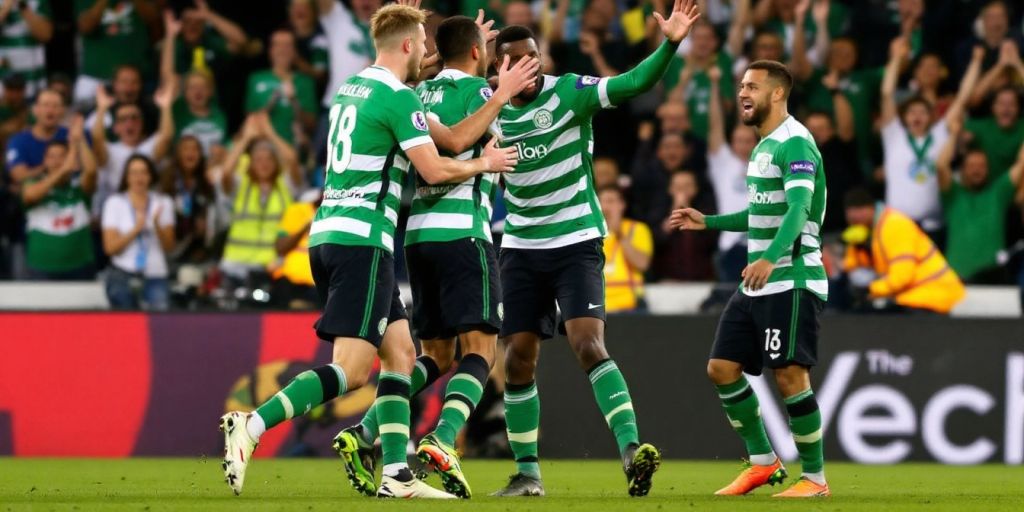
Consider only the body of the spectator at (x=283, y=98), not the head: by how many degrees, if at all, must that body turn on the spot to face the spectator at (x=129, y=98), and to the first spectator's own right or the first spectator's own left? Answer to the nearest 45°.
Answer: approximately 90° to the first spectator's own right

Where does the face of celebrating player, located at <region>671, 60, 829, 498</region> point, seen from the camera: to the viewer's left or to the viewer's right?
to the viewer's left

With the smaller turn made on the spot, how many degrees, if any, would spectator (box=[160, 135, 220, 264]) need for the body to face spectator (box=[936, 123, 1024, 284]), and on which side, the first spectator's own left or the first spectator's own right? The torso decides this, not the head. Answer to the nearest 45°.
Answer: approximately 90° to the first spectator's own left

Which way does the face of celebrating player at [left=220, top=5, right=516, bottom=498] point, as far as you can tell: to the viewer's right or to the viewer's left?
to the viewer's right

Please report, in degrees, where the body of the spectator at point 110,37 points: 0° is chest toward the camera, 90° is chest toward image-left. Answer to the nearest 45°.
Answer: approximately 0°
